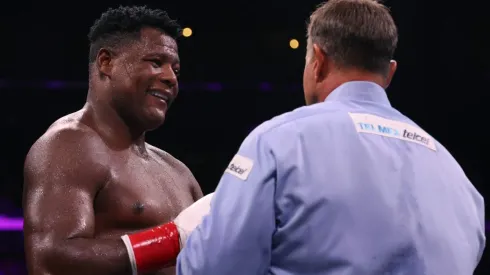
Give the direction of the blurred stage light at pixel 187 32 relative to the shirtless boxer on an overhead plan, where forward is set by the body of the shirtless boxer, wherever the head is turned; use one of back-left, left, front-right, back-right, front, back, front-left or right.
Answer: back-left

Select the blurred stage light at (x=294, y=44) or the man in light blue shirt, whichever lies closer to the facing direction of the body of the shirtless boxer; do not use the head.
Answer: the man in light blue shirt

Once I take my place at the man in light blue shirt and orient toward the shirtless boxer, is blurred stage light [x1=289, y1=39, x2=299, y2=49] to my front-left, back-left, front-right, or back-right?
front-right

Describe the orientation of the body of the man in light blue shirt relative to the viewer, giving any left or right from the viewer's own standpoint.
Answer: facing away from the viewer and to the left of the viewer

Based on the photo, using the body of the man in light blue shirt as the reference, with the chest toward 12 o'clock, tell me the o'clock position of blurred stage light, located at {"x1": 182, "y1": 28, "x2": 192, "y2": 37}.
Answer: The blurred stage light is roughly at 1 o'clock from the man in light blue shirt.

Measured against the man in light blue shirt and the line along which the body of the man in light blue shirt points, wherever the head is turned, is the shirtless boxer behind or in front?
in front

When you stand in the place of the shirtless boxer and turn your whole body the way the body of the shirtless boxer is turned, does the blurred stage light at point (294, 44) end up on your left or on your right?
on your left

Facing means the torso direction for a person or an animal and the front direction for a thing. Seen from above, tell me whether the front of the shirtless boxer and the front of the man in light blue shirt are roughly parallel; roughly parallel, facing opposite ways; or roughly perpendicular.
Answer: roughly parallel, facing opposite ways

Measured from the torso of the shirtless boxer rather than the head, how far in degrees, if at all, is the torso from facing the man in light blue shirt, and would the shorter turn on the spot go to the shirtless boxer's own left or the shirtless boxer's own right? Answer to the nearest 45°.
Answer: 0° — they already face them

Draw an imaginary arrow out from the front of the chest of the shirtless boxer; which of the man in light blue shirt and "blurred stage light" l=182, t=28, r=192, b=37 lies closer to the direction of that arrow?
the man in light blue shirt

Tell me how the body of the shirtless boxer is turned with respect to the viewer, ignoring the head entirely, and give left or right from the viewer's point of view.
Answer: facing the viewer and to the right of the viewer

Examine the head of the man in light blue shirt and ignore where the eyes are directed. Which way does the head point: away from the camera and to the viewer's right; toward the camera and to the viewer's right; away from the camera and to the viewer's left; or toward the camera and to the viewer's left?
away from the camera and to the viewer's left
